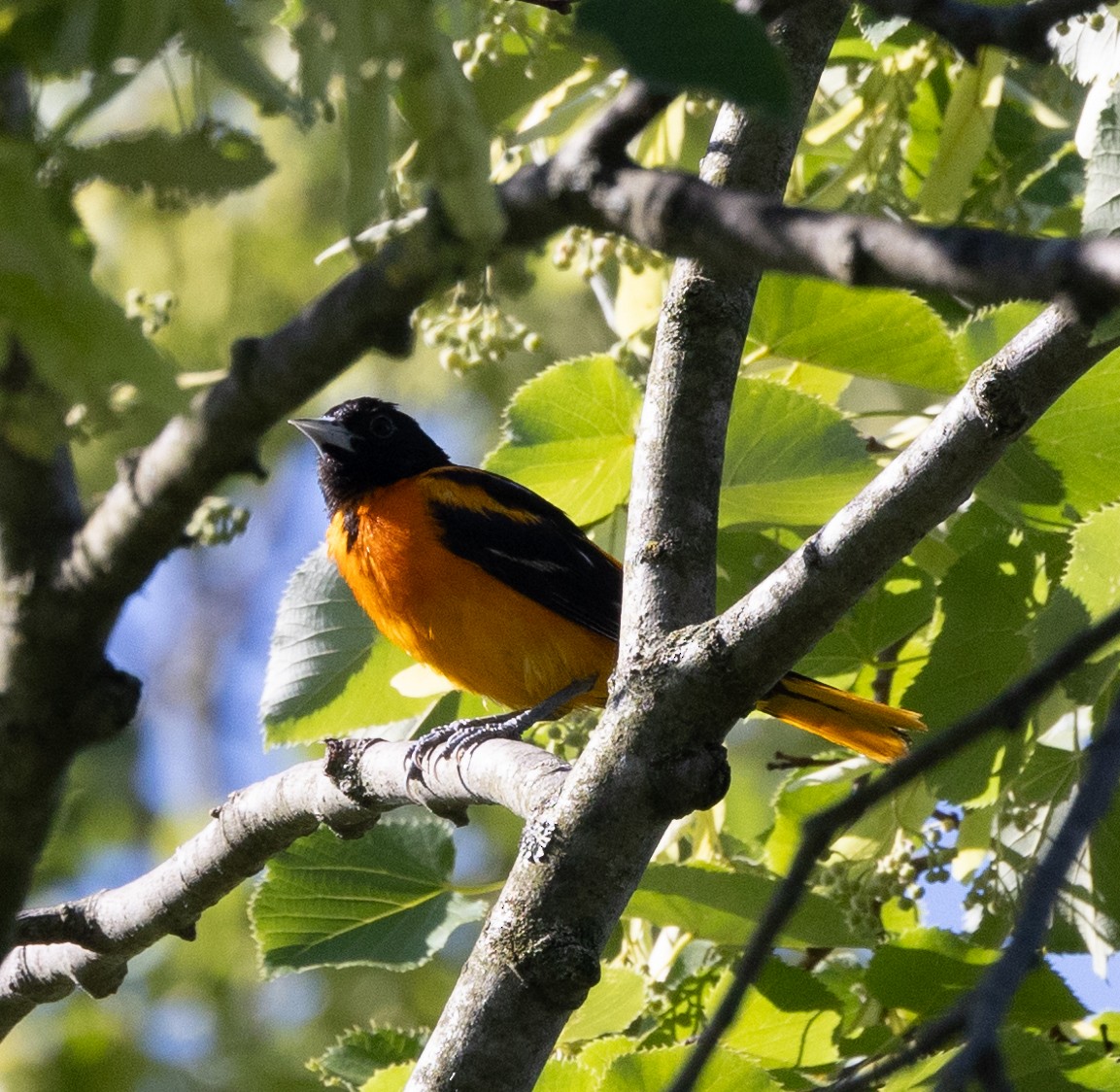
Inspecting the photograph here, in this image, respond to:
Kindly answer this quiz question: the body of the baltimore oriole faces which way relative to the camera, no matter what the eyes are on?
to the viewer's left
